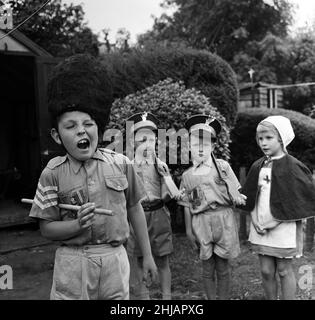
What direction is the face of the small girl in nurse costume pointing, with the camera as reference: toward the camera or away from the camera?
toward the camera

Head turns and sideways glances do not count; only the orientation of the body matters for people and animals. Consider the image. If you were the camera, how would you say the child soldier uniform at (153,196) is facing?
facing the viewer

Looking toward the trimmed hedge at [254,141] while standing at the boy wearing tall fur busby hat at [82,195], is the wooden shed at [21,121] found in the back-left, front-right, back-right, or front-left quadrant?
front-left

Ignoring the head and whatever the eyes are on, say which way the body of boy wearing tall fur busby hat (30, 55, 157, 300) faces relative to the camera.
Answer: toward the camera

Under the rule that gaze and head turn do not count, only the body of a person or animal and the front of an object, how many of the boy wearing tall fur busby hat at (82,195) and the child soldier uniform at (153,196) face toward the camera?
2

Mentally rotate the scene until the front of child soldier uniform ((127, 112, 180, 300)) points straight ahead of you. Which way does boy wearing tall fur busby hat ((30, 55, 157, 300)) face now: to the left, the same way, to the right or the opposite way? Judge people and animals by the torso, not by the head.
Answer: the same way

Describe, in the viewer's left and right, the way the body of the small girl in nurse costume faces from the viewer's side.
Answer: facing the viewer and to the left of the viewer

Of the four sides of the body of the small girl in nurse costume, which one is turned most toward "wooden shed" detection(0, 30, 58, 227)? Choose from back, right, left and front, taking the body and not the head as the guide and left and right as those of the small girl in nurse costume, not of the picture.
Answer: right

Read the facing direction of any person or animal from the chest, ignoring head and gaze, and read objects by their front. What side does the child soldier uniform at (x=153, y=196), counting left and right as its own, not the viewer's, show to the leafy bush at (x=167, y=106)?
back
